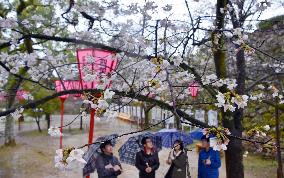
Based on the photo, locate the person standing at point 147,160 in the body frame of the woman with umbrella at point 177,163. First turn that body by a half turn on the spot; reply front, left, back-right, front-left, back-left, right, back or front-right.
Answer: back-left

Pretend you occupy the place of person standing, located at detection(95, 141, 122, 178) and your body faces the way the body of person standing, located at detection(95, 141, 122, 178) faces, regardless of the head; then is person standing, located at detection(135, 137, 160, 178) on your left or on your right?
on your left

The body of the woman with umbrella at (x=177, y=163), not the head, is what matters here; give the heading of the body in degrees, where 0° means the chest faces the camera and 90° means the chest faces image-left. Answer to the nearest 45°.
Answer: approximately 45°

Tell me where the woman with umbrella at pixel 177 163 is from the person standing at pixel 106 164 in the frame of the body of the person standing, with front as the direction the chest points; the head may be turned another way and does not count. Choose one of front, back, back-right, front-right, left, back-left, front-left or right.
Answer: front-left

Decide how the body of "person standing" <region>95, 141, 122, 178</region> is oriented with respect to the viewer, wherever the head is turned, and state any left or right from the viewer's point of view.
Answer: facing the viewer and to the right of the viewer

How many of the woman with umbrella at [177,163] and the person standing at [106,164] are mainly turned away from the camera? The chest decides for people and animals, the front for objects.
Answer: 0

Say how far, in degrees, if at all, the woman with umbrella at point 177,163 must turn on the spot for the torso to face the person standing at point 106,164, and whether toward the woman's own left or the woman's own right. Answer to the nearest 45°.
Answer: approximately 45° to the woman's own right
